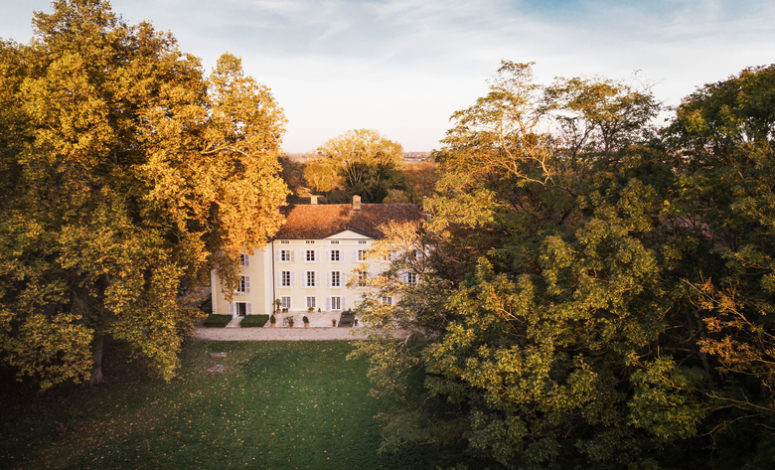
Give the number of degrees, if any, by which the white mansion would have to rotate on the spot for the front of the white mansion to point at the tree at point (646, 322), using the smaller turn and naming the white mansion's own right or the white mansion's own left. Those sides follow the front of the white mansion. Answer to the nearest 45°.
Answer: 0° — it already faces it

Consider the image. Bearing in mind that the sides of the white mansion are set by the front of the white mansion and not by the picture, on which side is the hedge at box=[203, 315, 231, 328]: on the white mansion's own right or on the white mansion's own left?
on the white mansion's own right

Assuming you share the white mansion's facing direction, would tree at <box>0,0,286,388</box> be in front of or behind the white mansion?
in front

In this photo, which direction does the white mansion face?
toward the camera
